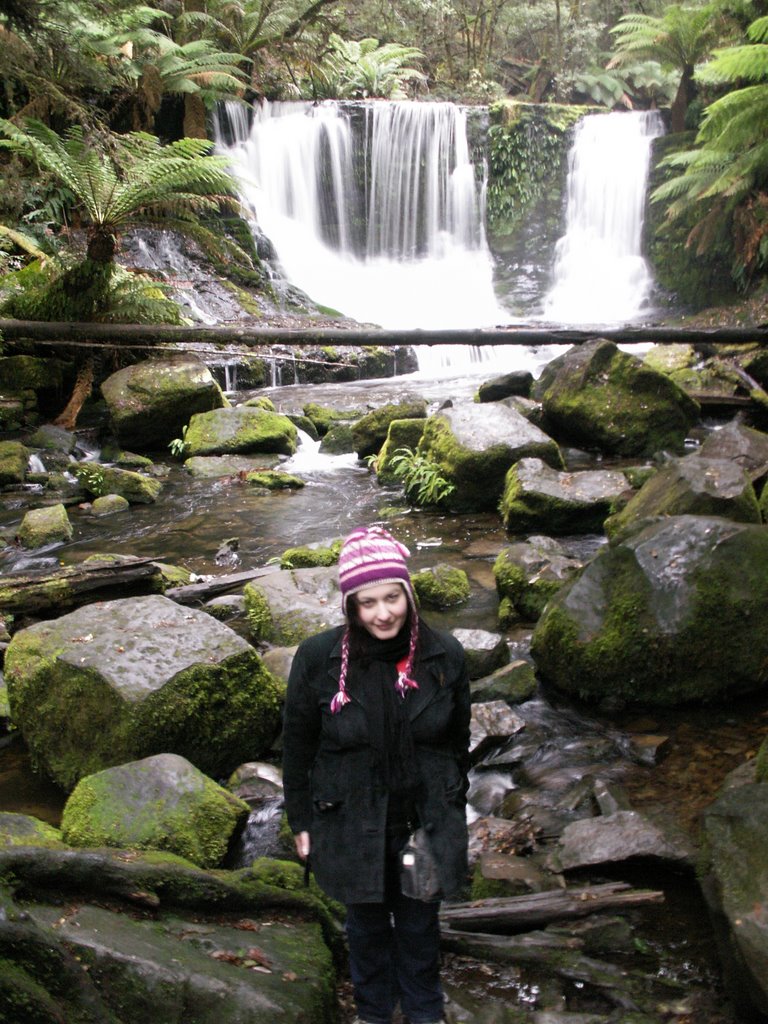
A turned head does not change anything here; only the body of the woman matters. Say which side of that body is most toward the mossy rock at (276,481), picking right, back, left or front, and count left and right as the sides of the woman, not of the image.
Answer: back

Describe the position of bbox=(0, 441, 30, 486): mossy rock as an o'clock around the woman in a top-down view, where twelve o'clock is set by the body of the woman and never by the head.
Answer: The mossy rock is roughly at 5 o'clock from the woman.

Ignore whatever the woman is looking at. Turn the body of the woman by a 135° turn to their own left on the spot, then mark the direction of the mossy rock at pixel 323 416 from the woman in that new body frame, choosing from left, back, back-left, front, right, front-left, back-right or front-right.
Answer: front-left

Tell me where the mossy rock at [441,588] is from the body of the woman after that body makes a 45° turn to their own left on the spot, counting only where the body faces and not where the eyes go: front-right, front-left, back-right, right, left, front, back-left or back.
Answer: back-left

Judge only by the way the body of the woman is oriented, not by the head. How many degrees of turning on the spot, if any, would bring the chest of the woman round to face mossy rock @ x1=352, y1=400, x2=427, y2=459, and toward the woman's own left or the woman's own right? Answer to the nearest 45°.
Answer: approximately 180°

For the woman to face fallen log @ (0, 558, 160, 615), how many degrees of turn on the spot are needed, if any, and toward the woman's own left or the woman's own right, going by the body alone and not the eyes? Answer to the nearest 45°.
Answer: approximately 135° to the woman's own right

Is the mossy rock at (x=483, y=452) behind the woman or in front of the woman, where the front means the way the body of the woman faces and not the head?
behind

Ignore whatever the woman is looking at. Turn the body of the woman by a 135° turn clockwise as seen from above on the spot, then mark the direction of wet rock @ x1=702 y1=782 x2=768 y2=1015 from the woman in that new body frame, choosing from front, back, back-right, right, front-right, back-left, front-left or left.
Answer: back-right

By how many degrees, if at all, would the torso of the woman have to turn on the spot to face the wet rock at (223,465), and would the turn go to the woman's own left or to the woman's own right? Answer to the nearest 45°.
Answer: approximately 180°

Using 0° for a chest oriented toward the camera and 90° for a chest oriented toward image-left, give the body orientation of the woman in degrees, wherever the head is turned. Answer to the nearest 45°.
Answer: approximately 0°
